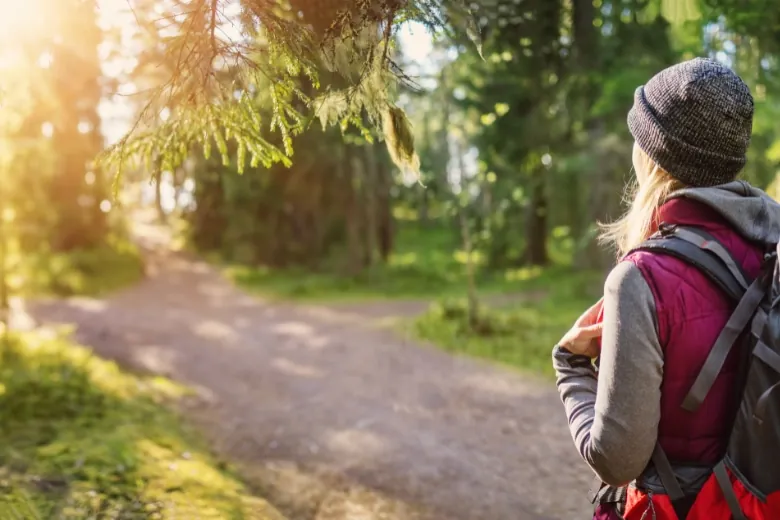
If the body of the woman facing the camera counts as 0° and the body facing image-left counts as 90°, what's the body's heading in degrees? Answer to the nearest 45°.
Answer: approximately 135°

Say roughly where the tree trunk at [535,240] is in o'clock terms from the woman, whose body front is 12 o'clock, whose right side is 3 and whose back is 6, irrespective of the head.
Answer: The tree trunk is roughly at 1 o'clock from the woman.

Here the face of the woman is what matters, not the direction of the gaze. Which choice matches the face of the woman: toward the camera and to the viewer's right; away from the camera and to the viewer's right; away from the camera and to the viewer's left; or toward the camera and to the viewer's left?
away from the camera and to the viewer's left

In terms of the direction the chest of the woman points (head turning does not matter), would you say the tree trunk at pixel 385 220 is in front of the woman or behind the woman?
in front
